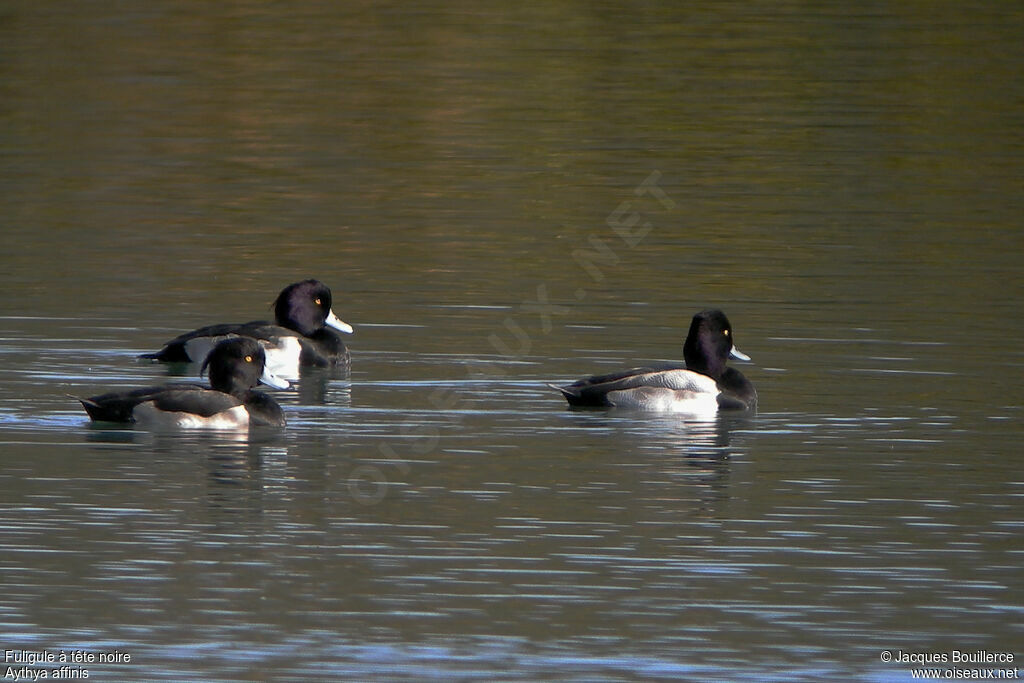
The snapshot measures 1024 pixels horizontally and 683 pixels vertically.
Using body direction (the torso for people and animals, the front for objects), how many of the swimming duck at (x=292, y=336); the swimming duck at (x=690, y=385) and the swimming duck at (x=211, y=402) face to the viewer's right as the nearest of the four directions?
3

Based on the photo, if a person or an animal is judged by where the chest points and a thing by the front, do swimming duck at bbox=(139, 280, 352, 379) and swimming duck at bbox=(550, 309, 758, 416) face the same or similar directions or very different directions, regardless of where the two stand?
same or similar directions

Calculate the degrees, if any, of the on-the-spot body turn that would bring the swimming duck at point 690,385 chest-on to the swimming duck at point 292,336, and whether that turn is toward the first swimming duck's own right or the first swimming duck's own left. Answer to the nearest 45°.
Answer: approximately 135° to the first swimming duck's own left

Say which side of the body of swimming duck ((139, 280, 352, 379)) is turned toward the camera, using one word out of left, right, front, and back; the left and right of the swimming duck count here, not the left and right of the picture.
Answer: right

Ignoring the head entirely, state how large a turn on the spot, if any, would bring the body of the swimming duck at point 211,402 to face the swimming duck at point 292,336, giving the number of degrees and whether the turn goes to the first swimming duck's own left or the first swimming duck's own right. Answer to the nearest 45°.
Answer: approximately 90° to the first swimming duck's own left

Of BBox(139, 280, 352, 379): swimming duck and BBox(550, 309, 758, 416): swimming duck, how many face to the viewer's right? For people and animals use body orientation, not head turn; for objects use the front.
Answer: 2

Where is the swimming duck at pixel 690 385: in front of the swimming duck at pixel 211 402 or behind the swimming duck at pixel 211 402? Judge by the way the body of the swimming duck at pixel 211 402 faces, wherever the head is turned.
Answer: in front

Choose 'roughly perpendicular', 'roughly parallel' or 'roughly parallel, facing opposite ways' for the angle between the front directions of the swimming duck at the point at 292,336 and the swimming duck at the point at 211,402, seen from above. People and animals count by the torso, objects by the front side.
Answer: roughly parallel

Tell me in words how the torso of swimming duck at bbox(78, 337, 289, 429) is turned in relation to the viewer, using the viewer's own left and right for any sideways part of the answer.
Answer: facing to the right of the viewer

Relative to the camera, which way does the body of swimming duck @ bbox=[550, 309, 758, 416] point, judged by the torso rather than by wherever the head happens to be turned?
to the viewer's right

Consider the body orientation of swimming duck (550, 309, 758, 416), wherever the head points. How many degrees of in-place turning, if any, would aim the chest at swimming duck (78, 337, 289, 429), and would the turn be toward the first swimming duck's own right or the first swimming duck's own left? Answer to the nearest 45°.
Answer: approximately 180°

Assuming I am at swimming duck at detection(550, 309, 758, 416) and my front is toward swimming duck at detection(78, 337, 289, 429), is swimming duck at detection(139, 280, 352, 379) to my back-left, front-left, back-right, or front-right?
front-right

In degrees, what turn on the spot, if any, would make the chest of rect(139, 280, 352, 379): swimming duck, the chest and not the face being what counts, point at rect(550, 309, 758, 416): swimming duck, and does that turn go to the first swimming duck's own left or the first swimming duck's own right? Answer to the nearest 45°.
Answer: approximately 45° to the first swimming duck's own right

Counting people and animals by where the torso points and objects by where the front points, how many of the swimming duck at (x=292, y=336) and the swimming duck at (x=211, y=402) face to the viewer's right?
2

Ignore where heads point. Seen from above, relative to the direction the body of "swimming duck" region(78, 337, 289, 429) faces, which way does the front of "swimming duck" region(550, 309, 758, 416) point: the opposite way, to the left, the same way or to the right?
the same way

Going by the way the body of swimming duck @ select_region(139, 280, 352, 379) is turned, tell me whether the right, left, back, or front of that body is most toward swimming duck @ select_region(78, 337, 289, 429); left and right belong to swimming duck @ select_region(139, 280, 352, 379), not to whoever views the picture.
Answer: right
